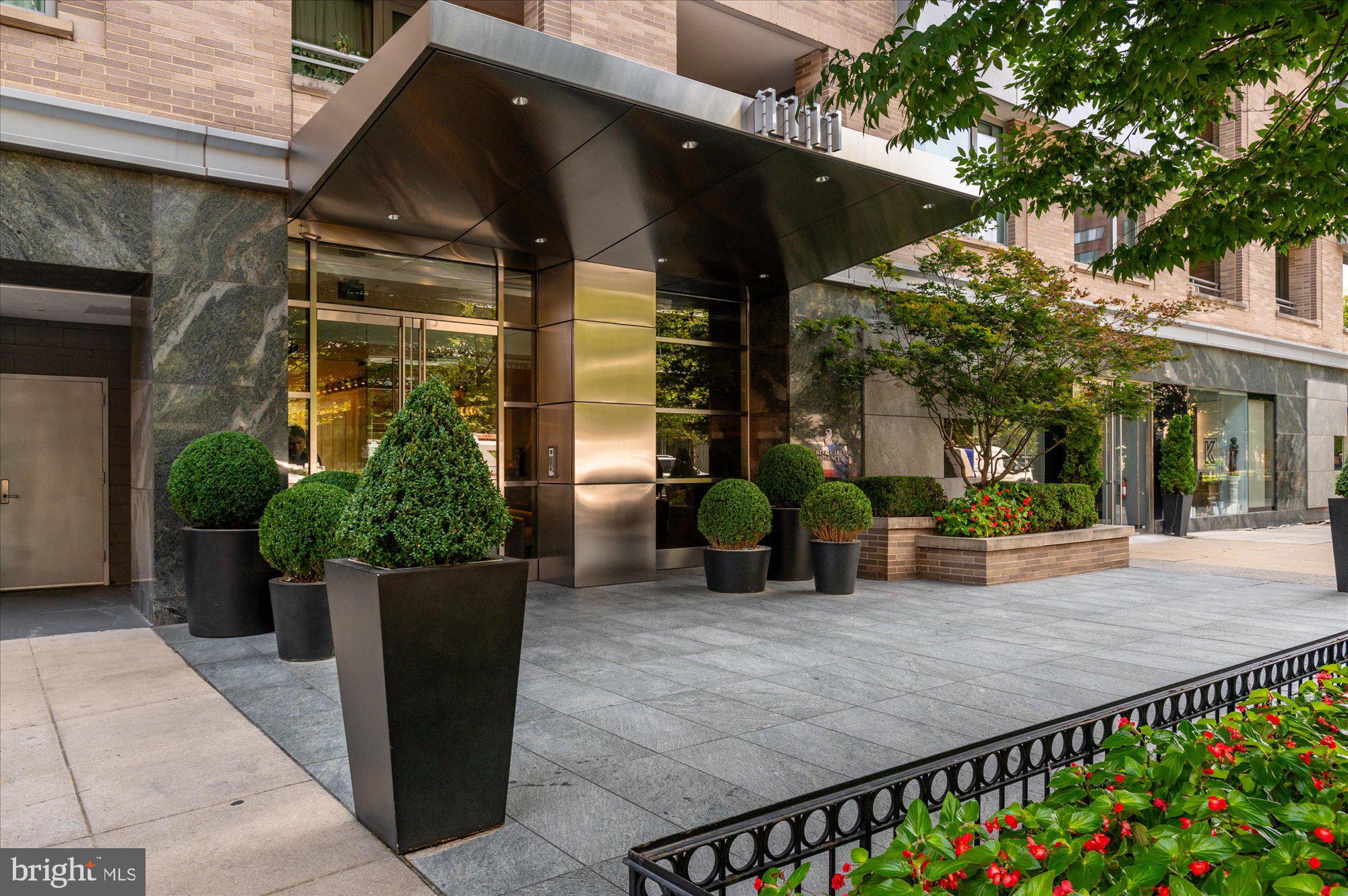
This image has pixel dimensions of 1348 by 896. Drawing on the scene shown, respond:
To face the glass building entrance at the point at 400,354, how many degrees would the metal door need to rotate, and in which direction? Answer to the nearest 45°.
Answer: approximately 45° to its left

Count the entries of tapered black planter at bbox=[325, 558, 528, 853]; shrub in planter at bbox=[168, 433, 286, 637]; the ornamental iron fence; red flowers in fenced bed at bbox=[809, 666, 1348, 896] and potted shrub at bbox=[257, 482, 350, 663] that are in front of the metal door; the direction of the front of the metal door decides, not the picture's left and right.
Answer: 5

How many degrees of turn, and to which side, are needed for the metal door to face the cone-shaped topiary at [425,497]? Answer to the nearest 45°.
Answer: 0° — it already faces it

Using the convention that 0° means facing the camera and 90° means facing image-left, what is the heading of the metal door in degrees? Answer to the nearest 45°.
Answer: approximately 0°

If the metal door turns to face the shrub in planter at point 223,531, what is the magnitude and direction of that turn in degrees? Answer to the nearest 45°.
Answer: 0° — it already faces it

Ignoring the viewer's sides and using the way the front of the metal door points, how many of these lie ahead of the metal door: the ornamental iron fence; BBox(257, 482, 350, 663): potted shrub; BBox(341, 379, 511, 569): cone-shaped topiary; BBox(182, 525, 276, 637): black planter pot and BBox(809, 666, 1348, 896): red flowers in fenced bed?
5

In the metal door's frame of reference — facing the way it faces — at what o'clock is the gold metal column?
The gold metal column is roughly at 10 o'clock from the metal door.

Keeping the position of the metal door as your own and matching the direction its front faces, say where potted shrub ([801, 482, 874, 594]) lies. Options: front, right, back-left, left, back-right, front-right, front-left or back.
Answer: front-left

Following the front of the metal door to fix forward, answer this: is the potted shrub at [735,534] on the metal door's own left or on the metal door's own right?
on the metal door's own left

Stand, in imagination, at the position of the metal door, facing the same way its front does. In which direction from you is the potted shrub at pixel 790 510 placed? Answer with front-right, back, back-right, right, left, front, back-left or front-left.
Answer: front-left

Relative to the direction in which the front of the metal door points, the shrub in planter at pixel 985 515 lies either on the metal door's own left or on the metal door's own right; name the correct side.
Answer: on the metal door's own left

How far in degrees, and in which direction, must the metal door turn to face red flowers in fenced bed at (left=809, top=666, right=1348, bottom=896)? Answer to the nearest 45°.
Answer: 0° — it already faces it
